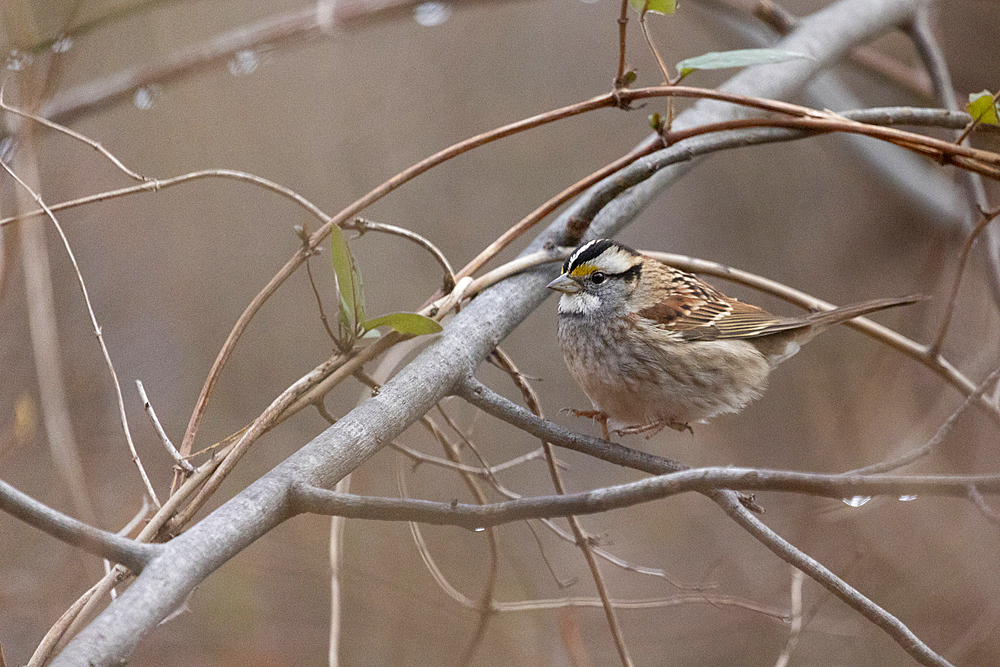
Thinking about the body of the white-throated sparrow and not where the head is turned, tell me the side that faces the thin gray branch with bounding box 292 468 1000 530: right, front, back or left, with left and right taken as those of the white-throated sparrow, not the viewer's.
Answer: left

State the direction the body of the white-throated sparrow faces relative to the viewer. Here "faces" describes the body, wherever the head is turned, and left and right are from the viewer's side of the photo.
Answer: facing to the left of the viewer
